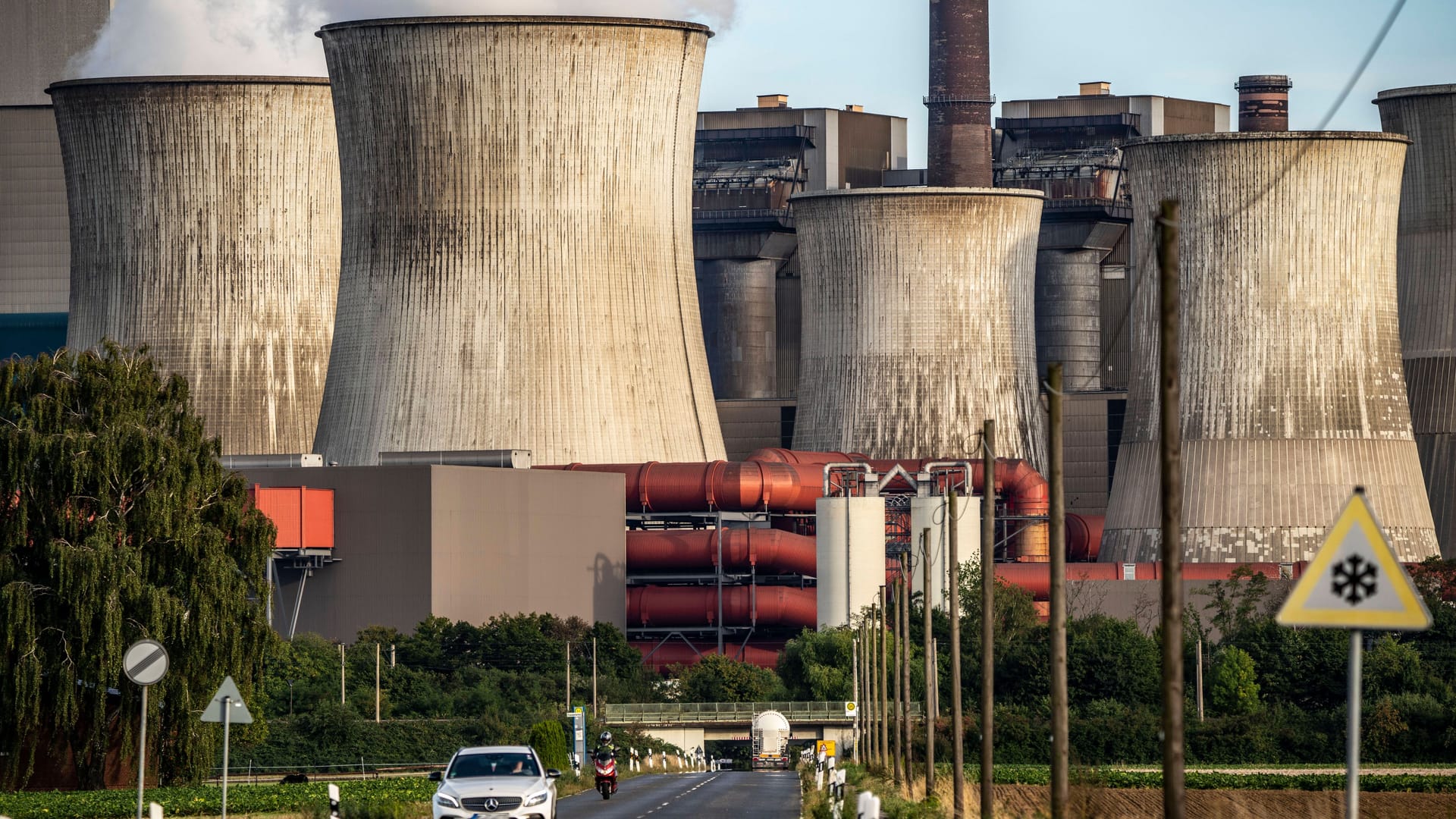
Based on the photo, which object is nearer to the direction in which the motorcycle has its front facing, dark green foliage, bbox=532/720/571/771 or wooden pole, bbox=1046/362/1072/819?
the wooden pole

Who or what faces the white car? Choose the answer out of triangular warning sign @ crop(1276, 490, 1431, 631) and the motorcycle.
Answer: the motorcycle

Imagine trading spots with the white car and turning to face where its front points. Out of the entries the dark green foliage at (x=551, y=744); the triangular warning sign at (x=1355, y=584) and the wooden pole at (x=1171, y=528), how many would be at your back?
1

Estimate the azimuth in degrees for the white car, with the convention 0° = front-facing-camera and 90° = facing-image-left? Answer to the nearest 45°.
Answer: approximately 0°

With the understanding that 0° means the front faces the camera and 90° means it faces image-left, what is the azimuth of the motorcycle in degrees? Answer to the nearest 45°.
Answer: approximately 0°

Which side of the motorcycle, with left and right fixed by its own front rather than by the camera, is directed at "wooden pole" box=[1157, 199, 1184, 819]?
front

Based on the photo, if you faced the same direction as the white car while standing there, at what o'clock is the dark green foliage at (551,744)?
The dark green foliage is roughly at 6 o'clock from the white car.
